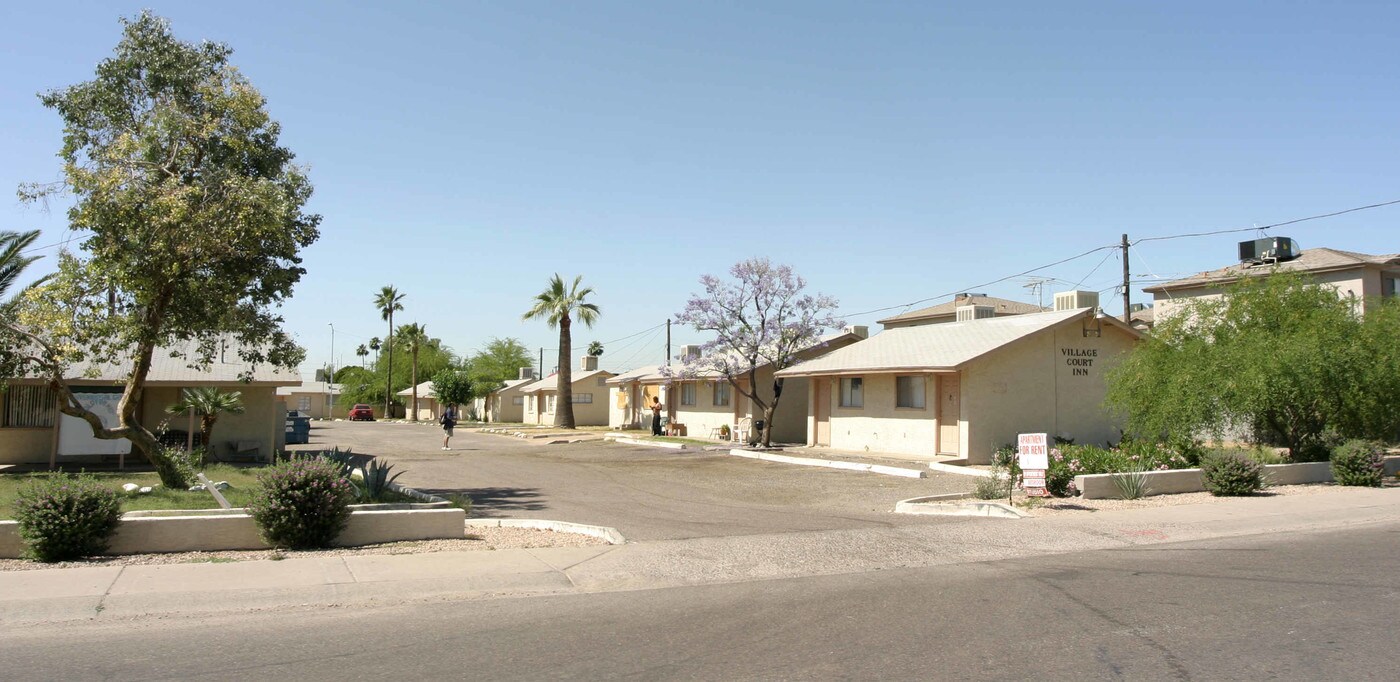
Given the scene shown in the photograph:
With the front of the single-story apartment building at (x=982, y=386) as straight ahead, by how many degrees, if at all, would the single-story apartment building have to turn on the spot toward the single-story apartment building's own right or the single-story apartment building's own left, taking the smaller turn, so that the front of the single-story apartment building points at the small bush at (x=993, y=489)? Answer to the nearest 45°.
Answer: approximately 45° to the single-story apartment building's own left

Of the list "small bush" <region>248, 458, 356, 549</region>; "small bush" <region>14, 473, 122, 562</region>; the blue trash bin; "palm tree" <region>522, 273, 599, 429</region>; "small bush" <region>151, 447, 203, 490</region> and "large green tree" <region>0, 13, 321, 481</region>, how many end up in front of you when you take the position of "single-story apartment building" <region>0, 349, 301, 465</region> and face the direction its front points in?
4

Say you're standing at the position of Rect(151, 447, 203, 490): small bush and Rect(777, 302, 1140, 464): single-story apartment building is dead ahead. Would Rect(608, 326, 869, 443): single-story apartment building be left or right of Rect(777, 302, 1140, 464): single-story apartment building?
left

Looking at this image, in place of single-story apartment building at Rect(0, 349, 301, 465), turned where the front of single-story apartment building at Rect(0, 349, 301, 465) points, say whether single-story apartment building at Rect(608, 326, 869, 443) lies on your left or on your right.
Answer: on your left

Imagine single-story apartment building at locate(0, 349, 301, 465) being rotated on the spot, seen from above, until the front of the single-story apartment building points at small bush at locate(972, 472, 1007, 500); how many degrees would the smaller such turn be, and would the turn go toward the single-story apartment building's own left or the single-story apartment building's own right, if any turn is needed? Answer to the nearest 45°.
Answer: approximately 45° to the single-story apartment building's own left

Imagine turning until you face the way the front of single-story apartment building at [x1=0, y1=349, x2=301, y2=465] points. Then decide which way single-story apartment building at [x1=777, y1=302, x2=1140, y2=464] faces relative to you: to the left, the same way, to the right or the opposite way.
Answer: to the right

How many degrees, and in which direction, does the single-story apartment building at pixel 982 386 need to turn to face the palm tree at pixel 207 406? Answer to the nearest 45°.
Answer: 0° — it already faces it

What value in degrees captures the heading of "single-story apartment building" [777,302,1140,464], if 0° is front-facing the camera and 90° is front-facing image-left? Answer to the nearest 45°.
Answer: approximately 45°

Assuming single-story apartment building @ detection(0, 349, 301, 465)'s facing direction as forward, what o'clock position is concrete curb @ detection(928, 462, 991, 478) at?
The concrete curb is roughly at 10 o'clock from the single-story apartment building.

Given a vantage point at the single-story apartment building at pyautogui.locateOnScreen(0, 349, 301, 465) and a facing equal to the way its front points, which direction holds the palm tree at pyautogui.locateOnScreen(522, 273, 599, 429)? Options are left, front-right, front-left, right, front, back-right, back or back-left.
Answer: back-left

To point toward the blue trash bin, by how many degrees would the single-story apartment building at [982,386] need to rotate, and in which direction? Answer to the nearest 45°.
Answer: approximately 45° to its right

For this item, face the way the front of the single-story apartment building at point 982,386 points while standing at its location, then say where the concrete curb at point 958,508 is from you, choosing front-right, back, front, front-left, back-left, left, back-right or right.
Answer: front-left

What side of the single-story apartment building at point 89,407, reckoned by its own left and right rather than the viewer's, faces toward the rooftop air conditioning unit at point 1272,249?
left
